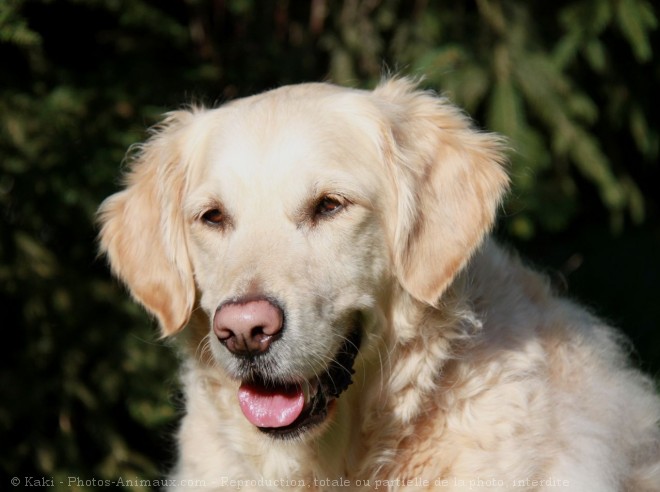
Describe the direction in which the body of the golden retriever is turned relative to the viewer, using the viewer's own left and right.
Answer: facing the viewer and to the left of the viewer
